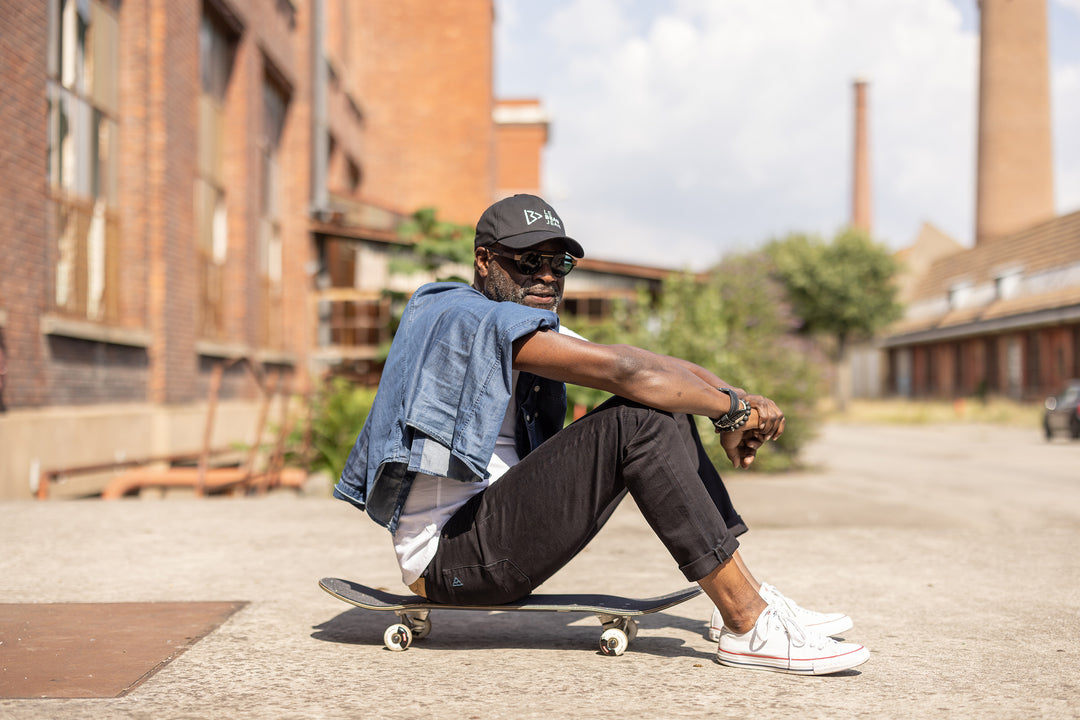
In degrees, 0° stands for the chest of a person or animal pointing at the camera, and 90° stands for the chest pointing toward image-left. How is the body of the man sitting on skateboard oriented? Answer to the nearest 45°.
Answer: approximately 270°

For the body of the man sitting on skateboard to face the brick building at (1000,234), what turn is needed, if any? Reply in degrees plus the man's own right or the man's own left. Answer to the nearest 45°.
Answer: approximately 90° to the man's own left

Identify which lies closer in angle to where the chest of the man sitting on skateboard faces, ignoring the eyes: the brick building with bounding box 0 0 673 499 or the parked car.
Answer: the parked car

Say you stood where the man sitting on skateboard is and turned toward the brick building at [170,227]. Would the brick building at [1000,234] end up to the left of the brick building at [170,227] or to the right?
right

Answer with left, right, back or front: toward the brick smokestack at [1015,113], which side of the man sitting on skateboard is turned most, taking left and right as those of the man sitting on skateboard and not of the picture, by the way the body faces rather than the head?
left

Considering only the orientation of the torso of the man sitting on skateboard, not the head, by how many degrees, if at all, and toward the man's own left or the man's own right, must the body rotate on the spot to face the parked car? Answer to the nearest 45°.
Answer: approximately 45° to the man's own left

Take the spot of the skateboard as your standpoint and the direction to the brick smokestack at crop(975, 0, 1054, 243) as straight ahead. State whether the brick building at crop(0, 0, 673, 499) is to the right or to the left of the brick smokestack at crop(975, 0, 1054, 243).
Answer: left

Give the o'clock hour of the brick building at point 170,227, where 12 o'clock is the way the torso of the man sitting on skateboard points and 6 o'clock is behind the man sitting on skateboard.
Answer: The brick building is roughly at 8 o'clock from the man sitting on skateboard.
